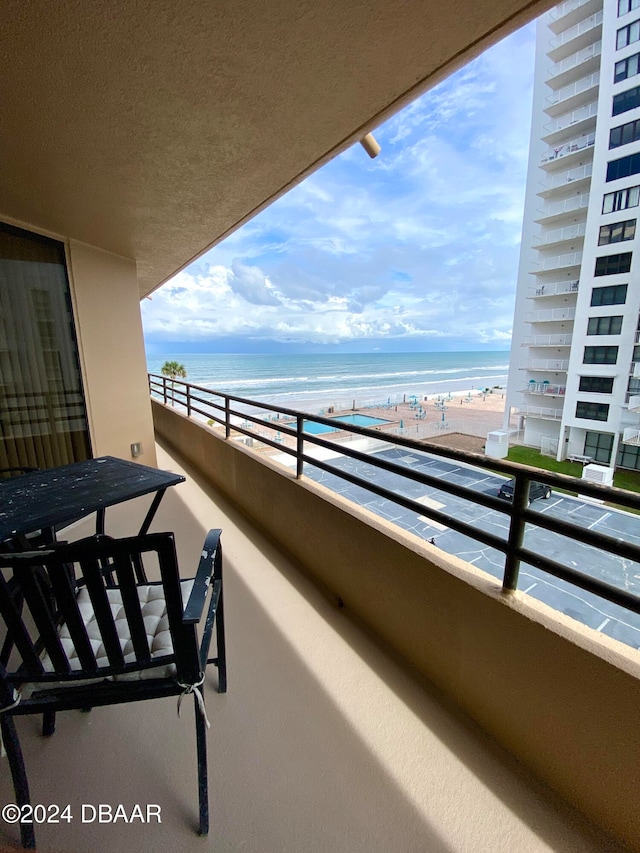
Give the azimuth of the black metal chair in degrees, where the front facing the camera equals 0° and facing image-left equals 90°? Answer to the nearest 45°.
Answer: approximately 180°

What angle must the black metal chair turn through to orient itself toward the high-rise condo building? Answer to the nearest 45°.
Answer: approximately 90° to its right

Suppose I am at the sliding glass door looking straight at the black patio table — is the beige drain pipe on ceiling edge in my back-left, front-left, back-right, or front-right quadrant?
front-left

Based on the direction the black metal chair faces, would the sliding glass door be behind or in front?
in front

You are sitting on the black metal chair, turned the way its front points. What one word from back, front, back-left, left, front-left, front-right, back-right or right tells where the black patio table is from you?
front

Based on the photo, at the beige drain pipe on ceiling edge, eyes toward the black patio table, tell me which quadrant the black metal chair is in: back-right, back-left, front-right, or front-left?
front-left

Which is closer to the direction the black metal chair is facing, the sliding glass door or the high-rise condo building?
the sliding glass door
